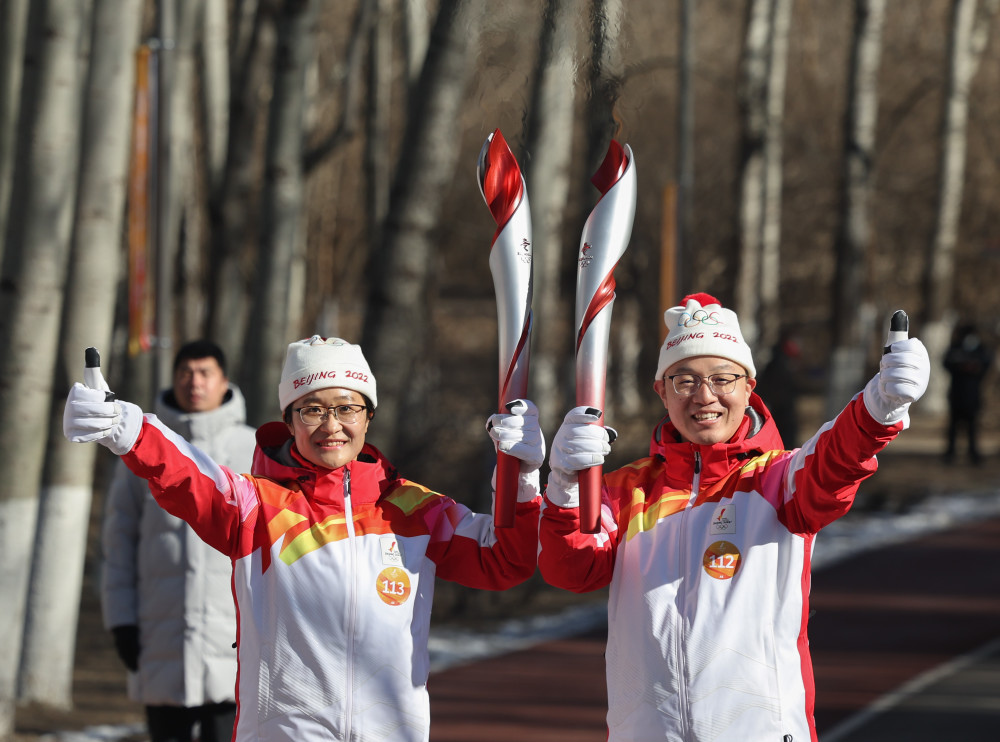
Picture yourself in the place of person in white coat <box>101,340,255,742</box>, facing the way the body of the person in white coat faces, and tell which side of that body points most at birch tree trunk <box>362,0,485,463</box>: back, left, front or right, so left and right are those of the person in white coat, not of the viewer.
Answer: back

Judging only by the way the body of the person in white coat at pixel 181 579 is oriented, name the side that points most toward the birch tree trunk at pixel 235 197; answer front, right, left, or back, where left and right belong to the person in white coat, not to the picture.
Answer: back

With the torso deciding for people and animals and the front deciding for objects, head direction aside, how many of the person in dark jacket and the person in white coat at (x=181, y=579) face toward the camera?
2

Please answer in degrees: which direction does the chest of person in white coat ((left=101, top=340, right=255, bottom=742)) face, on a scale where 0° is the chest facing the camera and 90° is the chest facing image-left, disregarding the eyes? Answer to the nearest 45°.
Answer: approximately 0°

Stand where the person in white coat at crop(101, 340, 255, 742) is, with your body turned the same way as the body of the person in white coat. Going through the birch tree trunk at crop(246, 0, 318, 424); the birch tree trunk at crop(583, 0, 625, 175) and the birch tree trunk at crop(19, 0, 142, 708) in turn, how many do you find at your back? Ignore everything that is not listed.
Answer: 3

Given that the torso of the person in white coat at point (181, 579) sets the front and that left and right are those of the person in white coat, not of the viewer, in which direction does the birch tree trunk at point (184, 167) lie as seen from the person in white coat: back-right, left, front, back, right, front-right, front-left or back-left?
back

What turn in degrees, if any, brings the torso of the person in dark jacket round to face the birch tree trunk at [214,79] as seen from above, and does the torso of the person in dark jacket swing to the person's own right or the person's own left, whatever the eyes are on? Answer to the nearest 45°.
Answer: approximately 45° to the person's own right

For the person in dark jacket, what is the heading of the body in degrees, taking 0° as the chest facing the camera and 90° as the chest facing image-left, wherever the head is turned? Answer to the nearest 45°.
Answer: approximately 0°

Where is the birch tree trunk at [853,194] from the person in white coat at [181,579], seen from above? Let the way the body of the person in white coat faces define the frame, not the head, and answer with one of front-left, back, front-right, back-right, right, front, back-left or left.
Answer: back-left

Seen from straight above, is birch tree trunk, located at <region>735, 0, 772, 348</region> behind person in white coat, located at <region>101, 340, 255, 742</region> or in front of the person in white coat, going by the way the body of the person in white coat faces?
behind

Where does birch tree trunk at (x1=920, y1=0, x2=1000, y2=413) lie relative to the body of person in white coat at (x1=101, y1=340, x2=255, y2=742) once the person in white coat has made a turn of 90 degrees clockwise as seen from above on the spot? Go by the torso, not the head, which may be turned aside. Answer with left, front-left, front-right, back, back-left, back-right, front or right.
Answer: back-right
